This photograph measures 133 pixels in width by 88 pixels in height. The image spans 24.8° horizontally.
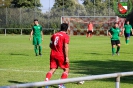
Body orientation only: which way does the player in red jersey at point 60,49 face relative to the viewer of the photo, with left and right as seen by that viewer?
facing away from the viewer and to the right of the viewer
